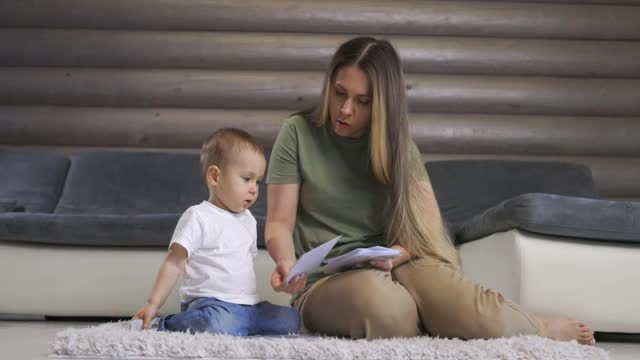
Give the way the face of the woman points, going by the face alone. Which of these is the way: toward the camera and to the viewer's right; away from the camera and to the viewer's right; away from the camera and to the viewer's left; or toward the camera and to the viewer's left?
toward the camera and to the viewer's left

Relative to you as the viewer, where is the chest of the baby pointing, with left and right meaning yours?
facing the viewer and to the right of the viewer

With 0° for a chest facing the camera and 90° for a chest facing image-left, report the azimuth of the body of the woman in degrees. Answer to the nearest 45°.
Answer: approximately 0°

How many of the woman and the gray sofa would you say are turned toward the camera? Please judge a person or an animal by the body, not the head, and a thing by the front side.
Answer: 2

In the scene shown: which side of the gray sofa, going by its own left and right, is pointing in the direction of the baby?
front

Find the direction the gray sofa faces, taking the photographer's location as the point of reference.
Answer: facing the viewer

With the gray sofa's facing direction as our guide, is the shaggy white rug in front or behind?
in front
